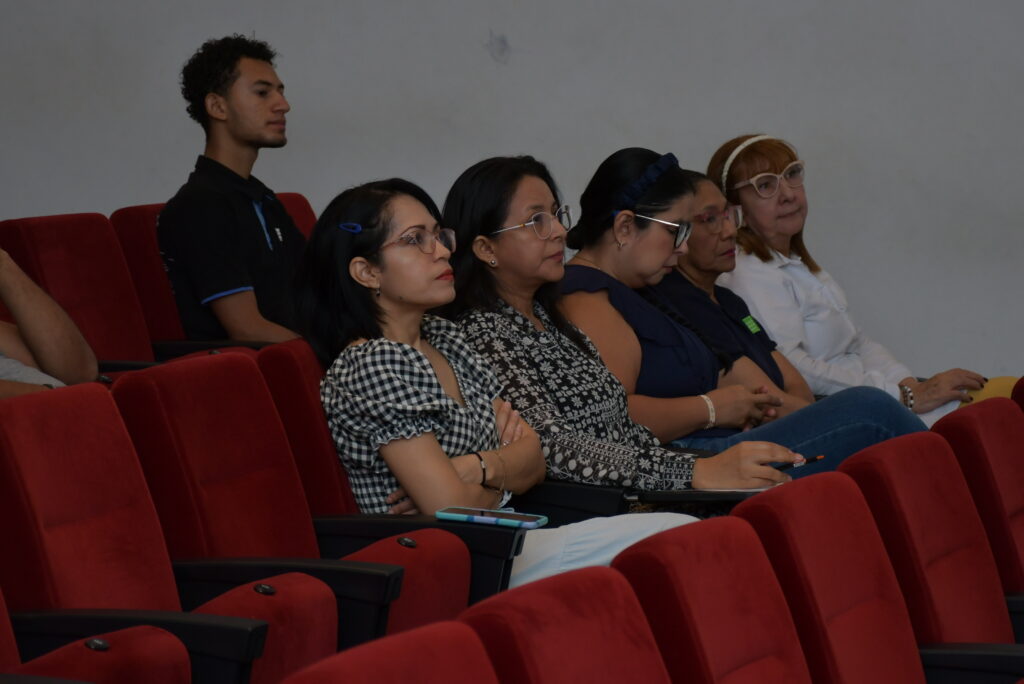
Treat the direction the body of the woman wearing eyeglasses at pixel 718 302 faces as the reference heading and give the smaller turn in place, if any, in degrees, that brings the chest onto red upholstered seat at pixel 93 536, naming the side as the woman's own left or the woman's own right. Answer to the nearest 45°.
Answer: approximately 90° to the woman's own right

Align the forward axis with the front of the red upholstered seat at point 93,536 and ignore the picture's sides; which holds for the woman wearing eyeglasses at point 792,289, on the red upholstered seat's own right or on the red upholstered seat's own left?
on the red upholstered seat's own left

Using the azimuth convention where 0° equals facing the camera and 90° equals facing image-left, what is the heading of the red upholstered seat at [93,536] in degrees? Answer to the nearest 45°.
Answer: approximately 315°

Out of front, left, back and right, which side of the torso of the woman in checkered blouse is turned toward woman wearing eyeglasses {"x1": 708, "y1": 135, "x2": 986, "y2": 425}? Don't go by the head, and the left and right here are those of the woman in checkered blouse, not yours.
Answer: left

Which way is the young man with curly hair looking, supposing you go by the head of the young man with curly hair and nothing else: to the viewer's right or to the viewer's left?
to the viewer's right

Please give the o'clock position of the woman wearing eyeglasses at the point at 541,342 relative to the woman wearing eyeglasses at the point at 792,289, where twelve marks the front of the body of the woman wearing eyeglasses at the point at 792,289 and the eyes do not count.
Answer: the woman wearing eyeglasses at the point at 541,342 is roughly at 2 o'clock from the woman wearing eyeglasses at the point at 792,289.

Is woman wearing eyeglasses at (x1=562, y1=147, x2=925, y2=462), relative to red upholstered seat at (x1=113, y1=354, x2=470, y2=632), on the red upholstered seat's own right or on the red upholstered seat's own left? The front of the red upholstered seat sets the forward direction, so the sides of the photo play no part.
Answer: on the red upholstered seat's own left

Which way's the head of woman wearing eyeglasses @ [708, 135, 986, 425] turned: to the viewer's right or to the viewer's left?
to the viewer's right
